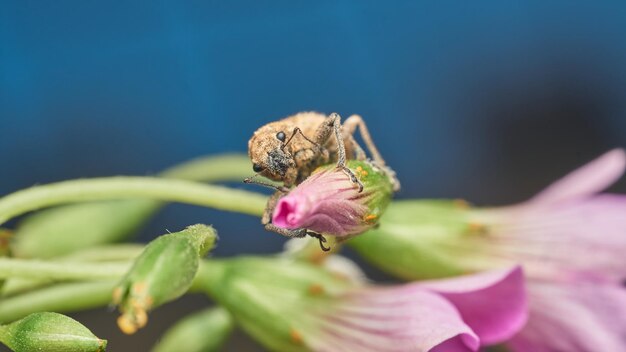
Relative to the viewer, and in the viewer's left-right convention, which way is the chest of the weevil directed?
facing the viewer and to the left of the viewer

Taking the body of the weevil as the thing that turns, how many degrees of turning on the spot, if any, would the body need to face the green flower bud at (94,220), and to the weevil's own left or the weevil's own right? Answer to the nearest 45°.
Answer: approximately 90° to the weevil's own right
